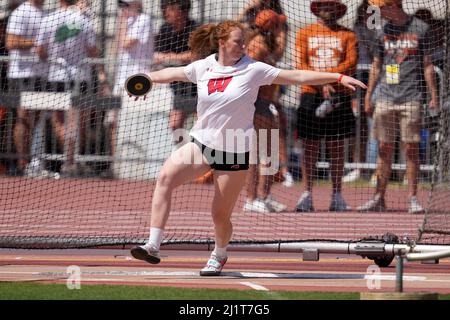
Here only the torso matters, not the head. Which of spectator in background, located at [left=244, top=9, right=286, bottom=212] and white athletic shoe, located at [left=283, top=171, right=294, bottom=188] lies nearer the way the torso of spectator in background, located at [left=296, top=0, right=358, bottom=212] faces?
the spectator in background

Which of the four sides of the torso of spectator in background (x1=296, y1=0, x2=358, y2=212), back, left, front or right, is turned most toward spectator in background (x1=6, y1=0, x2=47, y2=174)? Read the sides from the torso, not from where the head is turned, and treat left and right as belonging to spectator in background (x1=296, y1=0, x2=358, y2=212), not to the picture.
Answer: right

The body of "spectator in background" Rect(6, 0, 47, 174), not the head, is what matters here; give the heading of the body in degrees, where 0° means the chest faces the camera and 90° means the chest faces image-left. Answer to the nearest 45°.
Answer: approximately 315°

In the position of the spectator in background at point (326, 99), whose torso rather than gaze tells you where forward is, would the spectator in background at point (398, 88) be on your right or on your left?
on your left

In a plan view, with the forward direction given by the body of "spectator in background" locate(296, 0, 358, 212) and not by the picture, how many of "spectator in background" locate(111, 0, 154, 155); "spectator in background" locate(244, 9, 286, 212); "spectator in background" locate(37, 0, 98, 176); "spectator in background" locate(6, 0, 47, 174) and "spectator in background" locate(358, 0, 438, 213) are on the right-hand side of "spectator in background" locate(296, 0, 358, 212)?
4

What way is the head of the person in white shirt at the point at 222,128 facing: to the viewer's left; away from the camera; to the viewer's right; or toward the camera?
to the viewer's right
